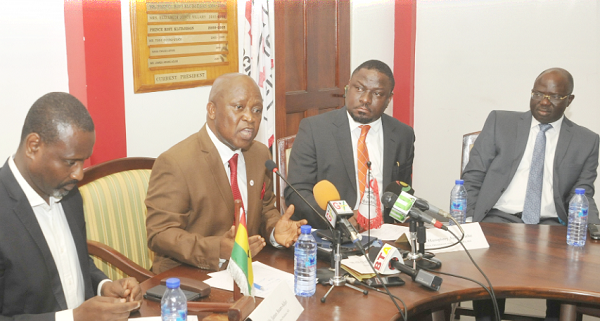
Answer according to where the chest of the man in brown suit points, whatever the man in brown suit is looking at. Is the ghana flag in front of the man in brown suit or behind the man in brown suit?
in front

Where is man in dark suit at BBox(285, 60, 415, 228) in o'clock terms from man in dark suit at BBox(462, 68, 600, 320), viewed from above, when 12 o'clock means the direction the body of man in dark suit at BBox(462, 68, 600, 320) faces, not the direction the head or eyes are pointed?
man in dark suit at BBox(285, 60, 415, 228) is roughly at 2 o'clock from man in dark suit at BBox(462, 68, 600, 320).

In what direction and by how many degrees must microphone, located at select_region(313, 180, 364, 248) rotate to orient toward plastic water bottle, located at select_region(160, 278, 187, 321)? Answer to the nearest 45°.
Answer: approximately 90° to its left

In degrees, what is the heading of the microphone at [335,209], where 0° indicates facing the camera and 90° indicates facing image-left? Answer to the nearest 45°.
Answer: approximately 135°

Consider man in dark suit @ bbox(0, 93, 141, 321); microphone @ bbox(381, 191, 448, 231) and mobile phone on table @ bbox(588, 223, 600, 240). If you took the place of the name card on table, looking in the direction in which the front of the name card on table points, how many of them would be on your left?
2

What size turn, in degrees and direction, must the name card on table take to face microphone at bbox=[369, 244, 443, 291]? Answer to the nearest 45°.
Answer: approximately 90° to its left

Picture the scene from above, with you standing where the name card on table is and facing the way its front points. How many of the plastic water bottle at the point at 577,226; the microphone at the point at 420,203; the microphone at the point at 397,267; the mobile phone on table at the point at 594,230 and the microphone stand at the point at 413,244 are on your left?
5

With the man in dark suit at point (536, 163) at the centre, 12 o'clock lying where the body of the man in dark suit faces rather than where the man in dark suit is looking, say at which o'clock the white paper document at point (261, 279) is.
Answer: The white paper document is roughly at 1 o'clock from the man in dark suit.

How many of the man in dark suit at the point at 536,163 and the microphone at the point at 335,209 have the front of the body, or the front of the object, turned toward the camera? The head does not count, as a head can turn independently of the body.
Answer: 1

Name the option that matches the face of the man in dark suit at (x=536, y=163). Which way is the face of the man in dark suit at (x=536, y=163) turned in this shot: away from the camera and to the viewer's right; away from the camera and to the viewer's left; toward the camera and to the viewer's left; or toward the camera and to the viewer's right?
toward the camera and to the viewer's left

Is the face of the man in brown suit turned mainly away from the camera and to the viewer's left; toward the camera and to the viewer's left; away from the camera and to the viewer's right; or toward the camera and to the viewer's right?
toward the camera and to the viewer's right

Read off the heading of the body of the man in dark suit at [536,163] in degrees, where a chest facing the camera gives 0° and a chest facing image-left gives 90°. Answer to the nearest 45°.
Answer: approximately 0°

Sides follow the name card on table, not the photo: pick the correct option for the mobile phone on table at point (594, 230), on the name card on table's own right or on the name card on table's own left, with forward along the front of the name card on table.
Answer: on the name card on table's own left

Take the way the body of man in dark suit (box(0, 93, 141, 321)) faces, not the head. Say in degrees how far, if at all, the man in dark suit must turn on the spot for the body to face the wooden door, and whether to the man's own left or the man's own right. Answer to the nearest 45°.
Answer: approximately 90° to the man's own left
